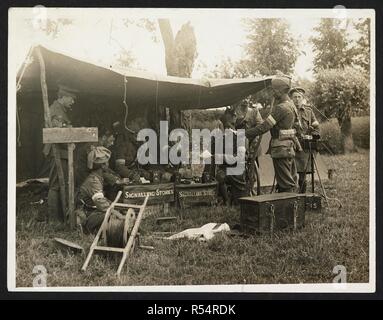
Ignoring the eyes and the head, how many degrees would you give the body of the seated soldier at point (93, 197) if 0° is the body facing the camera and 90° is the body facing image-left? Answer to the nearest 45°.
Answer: approximately 270°

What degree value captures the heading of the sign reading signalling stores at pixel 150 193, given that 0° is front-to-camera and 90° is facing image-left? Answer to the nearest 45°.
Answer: approximately 0°

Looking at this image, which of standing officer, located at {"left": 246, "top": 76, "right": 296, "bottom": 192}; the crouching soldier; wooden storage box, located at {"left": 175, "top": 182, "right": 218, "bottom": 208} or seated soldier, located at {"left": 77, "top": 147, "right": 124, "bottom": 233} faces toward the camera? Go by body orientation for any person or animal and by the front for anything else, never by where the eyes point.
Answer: the wooden storage box

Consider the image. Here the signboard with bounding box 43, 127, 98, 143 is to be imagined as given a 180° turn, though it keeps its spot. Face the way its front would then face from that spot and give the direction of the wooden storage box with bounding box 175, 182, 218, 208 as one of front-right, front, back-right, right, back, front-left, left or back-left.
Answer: right

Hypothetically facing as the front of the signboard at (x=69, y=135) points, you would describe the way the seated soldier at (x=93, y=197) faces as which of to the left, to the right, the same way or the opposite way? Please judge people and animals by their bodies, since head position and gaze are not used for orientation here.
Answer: to the left

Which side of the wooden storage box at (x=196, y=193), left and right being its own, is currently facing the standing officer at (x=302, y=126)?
left

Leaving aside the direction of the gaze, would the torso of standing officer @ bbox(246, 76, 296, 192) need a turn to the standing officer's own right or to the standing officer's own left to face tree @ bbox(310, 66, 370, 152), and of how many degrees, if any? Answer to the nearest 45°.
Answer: approximately 135° to the standing officer's own right

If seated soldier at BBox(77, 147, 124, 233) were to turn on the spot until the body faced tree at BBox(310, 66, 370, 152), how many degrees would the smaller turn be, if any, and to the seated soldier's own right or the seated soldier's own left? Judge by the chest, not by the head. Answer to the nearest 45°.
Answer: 0° — they already face it
